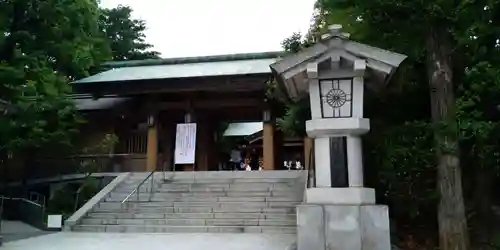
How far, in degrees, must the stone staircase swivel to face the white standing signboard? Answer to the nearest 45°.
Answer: approximately 180°

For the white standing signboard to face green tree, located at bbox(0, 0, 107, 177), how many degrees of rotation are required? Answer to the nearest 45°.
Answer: approximately 45° to its right

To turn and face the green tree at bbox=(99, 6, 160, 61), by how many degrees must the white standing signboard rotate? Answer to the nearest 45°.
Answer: approximately 180°

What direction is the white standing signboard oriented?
toward the camera

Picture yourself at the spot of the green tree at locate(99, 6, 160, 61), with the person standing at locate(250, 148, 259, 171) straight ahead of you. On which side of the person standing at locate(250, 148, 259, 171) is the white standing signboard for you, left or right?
right

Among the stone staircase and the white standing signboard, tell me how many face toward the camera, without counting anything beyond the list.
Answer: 2

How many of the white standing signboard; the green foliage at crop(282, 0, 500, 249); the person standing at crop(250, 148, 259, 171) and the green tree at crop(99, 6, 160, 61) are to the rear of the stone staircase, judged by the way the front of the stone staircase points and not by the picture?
3

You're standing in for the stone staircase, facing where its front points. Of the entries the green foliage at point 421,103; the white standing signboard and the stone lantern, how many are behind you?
1

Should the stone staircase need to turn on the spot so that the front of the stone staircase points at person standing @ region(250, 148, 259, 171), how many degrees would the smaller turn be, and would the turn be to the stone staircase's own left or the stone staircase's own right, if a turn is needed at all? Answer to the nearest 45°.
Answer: approximately 180°

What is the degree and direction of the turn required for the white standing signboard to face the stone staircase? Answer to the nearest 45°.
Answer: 0° — it already faces it

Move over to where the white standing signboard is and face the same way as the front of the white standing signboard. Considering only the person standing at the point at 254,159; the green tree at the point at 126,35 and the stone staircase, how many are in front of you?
1

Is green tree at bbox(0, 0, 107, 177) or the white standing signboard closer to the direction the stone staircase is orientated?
the green tree

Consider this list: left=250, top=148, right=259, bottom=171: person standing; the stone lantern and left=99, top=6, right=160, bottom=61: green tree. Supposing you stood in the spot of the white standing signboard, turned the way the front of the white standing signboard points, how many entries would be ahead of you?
1
